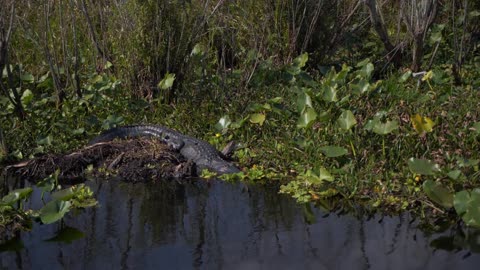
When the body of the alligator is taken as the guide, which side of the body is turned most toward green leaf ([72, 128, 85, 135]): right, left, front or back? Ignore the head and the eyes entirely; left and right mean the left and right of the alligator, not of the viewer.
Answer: back

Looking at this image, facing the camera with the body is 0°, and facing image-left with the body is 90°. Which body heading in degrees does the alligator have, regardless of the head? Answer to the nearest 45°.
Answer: approximately 315°

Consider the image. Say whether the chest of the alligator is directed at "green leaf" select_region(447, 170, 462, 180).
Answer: yes

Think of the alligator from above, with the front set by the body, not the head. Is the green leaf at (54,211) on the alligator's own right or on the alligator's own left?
on the alligator's own right
